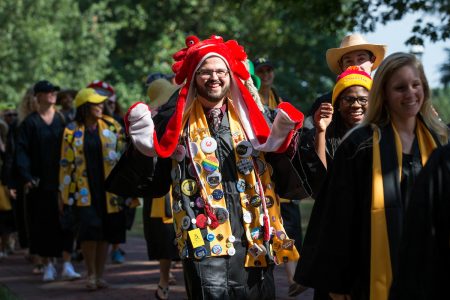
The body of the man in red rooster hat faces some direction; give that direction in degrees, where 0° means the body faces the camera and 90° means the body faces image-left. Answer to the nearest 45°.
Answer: approximately 0°

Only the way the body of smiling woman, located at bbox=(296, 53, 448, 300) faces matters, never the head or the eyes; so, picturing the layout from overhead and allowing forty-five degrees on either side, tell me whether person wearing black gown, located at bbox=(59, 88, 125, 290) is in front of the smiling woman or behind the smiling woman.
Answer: behind

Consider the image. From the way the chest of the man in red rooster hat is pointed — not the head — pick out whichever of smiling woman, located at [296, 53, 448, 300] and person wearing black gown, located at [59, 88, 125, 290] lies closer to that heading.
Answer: the smiling woman
